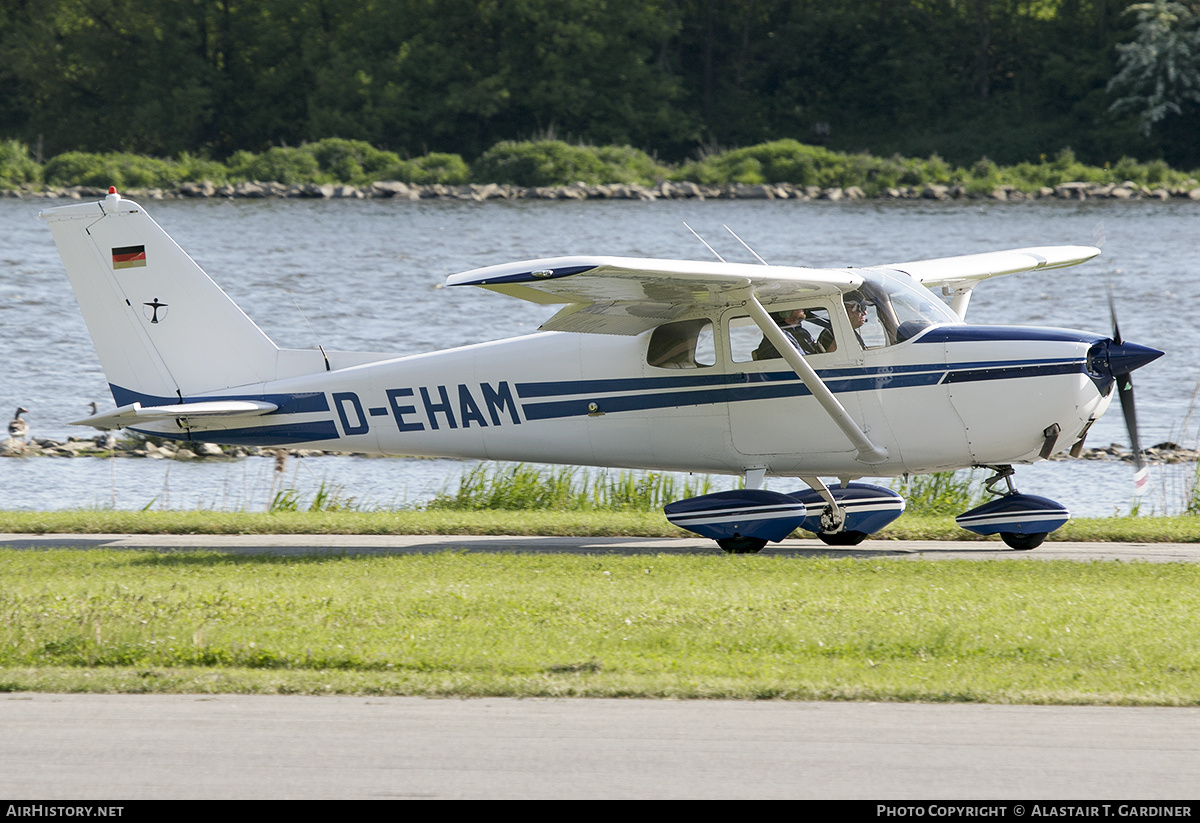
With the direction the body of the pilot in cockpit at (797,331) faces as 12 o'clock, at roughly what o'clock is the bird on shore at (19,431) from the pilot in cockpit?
The bird on shore is roughly at 7 o'clock from the pilot in cockpit.

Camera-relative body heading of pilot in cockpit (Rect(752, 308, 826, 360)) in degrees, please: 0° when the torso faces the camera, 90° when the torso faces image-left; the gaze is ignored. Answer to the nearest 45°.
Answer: approximately 270°

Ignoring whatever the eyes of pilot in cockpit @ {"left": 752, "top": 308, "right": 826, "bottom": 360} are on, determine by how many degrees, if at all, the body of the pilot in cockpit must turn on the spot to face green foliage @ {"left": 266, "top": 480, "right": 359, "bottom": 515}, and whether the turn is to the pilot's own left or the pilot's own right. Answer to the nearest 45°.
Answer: approximately 135° to the pilot's own left

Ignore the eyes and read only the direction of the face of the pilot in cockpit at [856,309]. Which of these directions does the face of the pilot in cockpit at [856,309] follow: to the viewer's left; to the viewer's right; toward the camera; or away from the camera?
to the viewer's right

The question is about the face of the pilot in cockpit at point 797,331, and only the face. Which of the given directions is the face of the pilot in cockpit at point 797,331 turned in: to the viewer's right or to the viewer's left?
to the viewer's right
